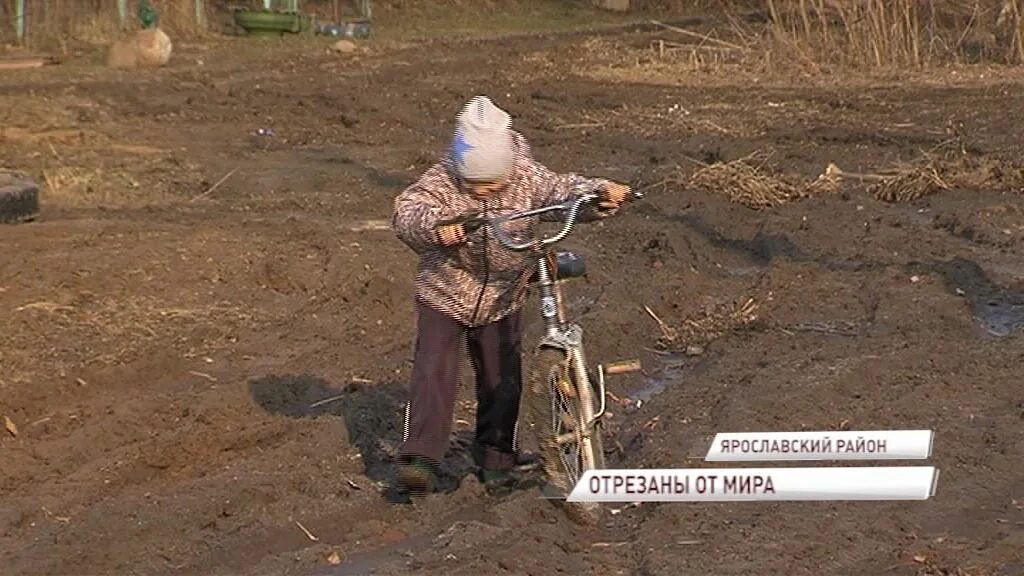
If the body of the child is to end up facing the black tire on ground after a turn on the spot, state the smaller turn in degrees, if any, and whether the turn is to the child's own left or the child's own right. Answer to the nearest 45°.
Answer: approximately 135° to the child's own right

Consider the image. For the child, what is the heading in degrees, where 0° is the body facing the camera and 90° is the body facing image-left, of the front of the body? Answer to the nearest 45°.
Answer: approximately 0°

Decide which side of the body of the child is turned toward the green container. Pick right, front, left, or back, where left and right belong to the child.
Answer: back

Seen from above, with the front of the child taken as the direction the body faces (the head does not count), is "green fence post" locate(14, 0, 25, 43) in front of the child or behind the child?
behind

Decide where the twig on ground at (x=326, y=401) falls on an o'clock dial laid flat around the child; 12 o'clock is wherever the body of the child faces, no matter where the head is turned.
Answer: The twig on ground is roughly at 5 o'clock from the child.
